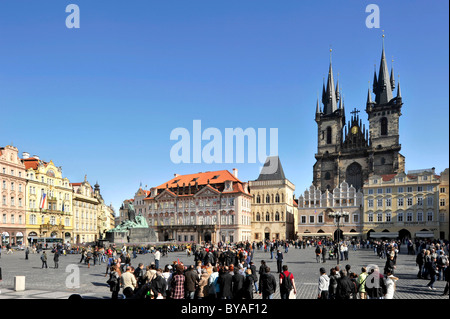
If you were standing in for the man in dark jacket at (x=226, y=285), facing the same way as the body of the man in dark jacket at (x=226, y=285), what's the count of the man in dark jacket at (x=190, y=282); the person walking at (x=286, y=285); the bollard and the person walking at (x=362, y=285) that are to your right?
2

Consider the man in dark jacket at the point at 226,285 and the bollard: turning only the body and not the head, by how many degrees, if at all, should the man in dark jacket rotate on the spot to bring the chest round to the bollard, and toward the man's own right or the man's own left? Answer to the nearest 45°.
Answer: approximately 45° to the man's own left

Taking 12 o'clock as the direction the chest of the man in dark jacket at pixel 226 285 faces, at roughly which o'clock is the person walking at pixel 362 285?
The person walking is roughly at 3 o'clock from the man in dark jacket.

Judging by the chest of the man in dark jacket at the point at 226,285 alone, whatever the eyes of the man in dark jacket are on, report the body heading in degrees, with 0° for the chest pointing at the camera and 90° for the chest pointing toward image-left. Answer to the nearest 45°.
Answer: approximately 180°
